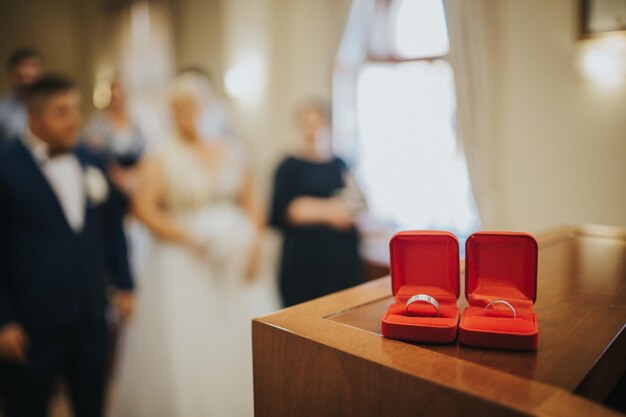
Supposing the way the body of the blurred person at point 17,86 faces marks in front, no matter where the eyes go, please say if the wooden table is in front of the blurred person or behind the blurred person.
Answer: in front

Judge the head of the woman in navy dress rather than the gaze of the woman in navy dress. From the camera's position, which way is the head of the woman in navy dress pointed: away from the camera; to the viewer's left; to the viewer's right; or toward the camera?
toward the camera

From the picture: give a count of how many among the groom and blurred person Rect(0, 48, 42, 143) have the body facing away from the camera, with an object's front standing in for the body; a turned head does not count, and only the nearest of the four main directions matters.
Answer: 0

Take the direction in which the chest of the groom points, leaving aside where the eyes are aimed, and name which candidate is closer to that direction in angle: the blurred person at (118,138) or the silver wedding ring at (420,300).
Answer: the silver wedding ring

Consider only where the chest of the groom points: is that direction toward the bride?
no

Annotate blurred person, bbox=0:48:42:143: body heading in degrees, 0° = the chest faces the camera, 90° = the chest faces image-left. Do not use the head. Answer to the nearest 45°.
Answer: approximately 315°

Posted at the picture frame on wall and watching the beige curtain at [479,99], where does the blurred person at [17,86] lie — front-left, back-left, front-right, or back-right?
front-left

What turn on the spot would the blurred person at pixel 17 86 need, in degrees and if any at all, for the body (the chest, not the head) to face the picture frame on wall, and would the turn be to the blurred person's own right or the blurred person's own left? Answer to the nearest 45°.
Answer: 0° — they already face it

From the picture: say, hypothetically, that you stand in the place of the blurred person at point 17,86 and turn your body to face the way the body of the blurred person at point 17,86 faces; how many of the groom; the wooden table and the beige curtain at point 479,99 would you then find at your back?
0

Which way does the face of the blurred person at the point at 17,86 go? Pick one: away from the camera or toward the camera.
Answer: toward the camera

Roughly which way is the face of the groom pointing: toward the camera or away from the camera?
toward the camera

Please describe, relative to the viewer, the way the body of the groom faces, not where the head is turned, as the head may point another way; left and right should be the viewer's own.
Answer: facing the viewer and to the right of the viewer

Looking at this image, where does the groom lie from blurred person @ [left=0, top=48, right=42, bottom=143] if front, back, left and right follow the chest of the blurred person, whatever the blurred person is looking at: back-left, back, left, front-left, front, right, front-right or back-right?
front-right

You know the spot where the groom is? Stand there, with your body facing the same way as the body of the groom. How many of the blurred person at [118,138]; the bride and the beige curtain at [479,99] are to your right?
0

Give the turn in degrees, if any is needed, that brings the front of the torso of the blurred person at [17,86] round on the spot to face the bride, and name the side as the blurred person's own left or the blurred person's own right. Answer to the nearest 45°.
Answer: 0° — they already face them

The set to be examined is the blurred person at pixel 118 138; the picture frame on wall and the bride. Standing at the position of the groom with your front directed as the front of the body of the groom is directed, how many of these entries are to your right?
0

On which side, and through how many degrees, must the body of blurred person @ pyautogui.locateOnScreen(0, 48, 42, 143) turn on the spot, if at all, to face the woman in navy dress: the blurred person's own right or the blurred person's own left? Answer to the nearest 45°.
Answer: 0° — they already face them

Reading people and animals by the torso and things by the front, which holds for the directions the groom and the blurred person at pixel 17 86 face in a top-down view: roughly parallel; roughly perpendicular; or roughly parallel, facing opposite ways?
roughly parallel
